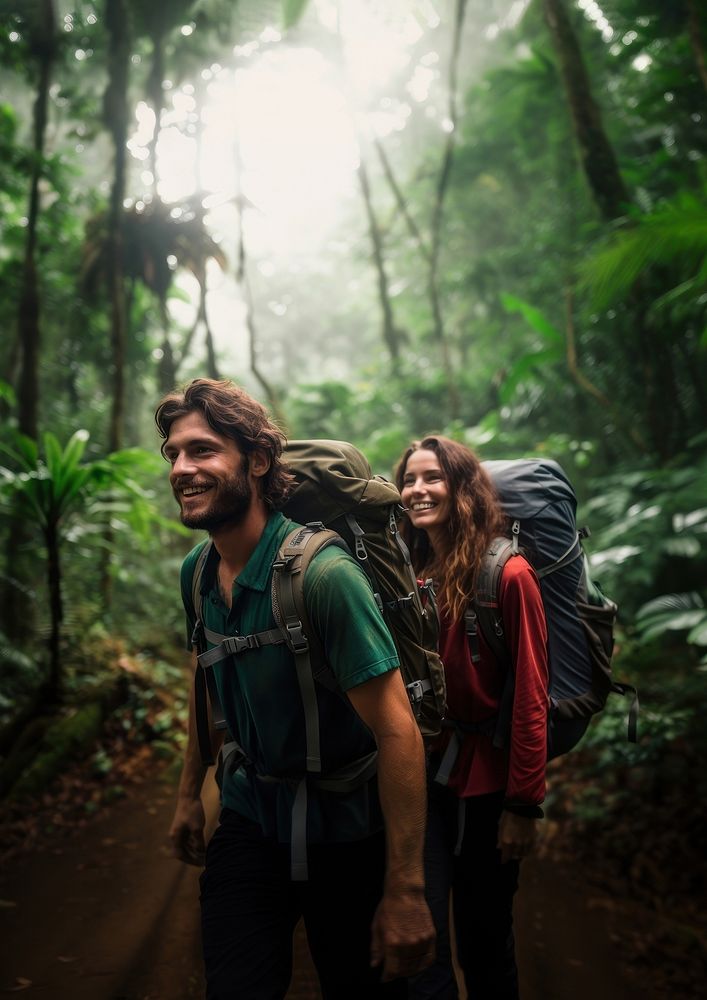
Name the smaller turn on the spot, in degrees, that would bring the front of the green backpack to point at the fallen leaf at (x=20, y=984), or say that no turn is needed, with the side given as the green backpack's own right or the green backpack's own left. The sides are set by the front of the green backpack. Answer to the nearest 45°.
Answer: approximately 90° to the green backpack's own left

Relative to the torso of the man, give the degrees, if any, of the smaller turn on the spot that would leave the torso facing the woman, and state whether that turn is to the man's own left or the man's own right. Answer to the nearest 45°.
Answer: approximately 180°

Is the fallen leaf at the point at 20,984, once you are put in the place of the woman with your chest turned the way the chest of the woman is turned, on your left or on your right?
on your right

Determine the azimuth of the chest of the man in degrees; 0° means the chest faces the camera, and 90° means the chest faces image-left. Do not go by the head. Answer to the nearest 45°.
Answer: approximately 45°

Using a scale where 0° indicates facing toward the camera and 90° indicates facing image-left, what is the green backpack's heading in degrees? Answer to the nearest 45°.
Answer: approximately 225°

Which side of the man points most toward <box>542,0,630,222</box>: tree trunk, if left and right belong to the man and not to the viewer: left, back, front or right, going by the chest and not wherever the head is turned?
back

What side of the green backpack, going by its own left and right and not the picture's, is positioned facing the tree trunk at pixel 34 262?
left

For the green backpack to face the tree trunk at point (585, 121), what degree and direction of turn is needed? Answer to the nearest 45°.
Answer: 0° — it already faces it
